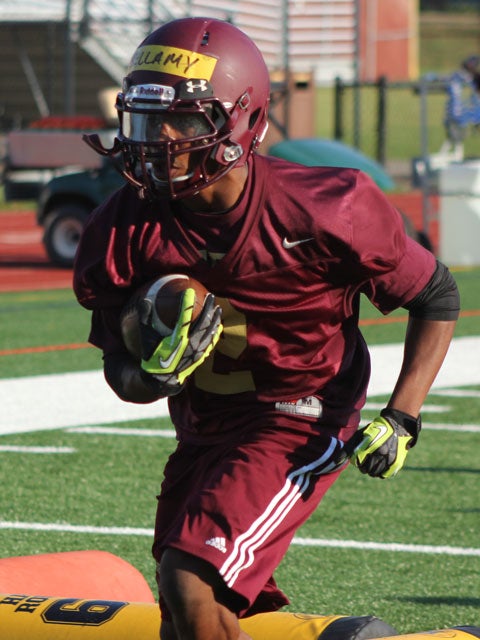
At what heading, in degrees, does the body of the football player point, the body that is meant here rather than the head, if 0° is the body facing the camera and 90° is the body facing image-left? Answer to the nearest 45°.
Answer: approximately 45°

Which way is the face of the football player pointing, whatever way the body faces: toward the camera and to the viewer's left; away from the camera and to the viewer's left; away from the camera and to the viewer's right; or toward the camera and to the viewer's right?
toward the camera and to the viewer's left
